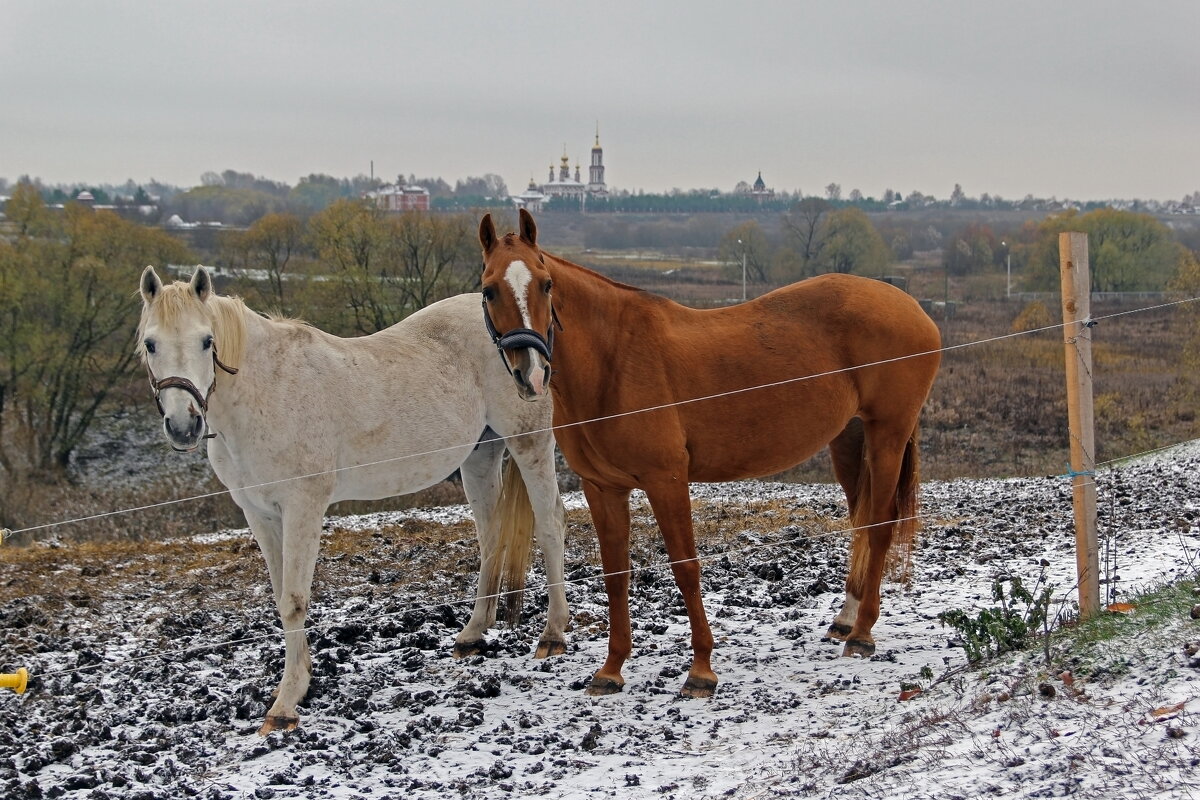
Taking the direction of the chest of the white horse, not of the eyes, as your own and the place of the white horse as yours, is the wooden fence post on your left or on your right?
on your left

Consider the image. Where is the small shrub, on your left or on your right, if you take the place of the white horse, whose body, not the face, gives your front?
on your left

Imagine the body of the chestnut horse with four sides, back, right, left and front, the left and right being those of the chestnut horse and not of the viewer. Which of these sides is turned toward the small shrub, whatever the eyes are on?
left

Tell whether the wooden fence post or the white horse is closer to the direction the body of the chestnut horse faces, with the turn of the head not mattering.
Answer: the white horse

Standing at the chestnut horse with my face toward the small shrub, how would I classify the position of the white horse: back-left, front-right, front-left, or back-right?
back-right
